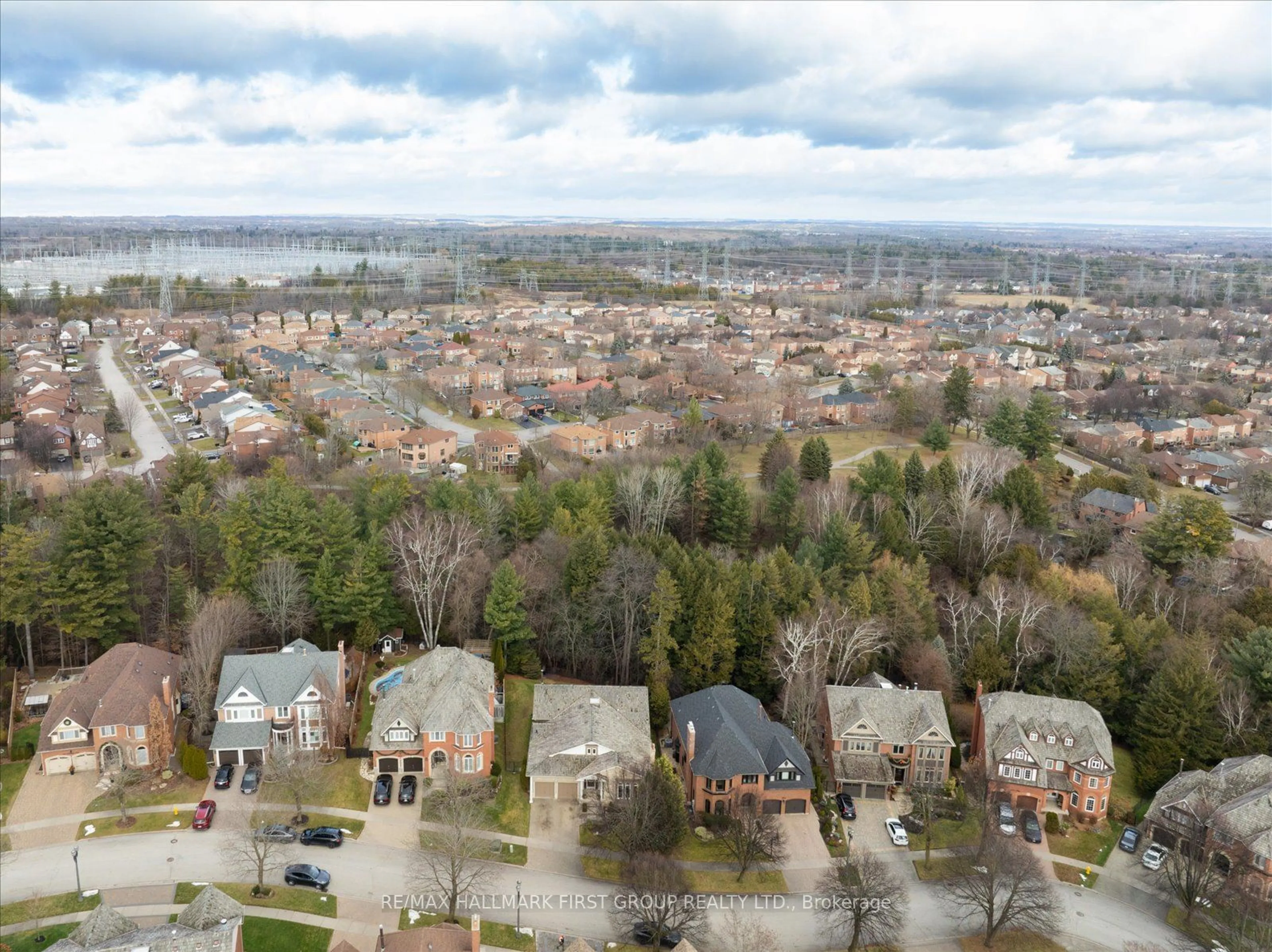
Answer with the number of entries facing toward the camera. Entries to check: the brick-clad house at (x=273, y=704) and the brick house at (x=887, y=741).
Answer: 2

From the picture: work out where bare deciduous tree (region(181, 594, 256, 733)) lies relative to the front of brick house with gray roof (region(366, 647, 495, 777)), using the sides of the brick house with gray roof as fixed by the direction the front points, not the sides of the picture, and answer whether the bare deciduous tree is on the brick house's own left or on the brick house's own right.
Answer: on the brick house's own right

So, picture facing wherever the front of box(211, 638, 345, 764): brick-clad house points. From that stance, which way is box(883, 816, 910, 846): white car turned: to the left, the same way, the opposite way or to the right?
the opposite way

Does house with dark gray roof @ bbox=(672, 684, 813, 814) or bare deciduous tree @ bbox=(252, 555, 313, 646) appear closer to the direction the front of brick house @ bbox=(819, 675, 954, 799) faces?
the house with dark gray roof

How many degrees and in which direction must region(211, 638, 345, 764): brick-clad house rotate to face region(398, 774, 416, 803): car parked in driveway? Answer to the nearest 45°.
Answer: approximately 45° to its left

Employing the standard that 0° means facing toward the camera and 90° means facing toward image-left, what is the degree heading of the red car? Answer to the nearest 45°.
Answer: approximately 225°

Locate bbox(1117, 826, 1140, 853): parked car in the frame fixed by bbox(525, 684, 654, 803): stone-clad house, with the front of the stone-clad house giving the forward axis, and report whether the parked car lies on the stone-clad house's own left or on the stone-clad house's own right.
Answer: on the stone-clad house's own left

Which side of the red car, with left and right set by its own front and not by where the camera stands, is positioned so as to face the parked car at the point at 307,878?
right

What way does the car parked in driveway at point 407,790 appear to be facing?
away from the camera

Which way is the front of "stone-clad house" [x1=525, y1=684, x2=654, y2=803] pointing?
toward the camera

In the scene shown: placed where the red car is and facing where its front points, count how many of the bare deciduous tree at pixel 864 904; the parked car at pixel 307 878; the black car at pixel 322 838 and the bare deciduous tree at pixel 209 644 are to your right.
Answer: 3

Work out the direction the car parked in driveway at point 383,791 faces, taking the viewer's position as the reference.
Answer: facing away from the viewer

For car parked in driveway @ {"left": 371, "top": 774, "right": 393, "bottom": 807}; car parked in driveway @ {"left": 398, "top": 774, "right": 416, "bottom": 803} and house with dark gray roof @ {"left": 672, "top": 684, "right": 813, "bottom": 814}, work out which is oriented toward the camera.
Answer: the house with dark gray roof
